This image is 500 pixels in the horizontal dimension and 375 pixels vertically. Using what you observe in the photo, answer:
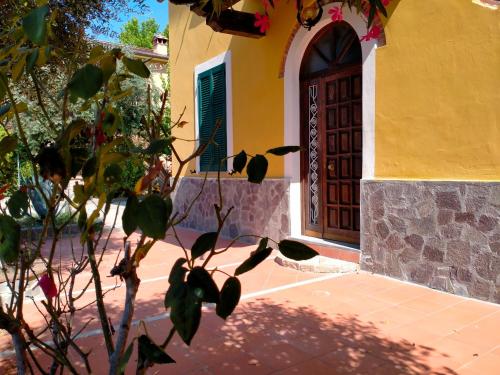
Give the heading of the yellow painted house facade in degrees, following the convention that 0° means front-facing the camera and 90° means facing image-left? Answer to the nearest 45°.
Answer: approximately 45°

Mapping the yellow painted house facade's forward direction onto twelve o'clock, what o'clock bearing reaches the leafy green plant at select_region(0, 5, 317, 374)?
The leafy green plant is roughly at 11 o'clock from the yellow painted house facade.
